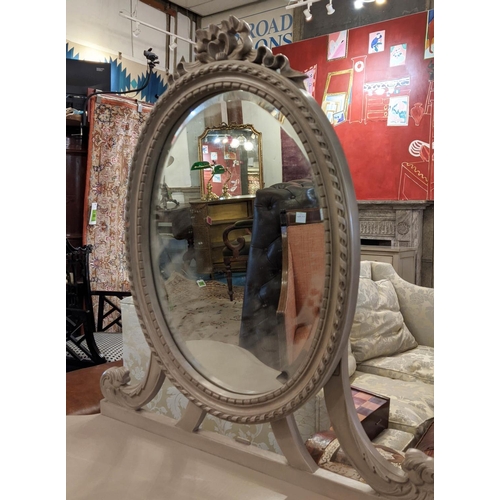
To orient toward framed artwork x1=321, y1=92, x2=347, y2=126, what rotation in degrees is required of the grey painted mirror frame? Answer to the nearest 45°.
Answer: approximately 135° to its right

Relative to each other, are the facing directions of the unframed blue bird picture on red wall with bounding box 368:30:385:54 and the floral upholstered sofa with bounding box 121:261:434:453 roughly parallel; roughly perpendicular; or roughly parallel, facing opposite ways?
roughly perpendicular

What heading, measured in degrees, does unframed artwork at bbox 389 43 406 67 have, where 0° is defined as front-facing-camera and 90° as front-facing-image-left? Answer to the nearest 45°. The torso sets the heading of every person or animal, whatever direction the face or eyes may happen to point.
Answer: approximately 45°

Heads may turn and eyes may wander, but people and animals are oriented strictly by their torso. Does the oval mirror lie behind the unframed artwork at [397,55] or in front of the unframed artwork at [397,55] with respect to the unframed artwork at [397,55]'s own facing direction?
in front

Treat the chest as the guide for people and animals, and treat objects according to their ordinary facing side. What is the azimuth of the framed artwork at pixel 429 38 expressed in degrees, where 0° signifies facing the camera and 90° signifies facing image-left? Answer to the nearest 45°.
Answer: approximately 45°
